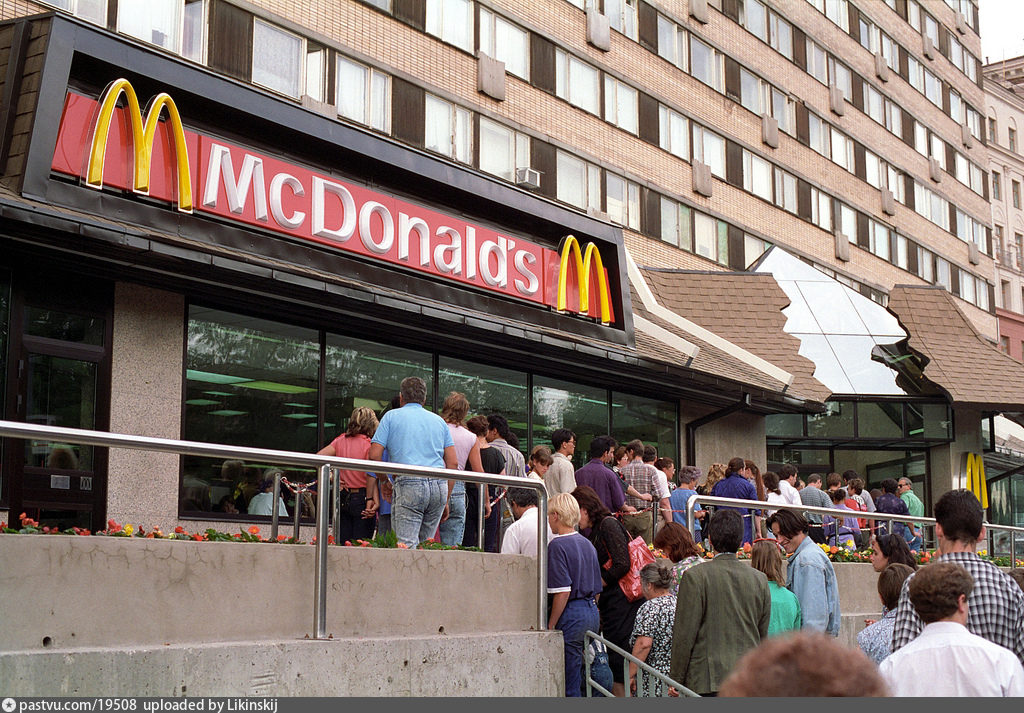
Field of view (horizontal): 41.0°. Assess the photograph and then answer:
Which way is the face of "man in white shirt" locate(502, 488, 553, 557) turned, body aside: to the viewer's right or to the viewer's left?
to the viewer's left

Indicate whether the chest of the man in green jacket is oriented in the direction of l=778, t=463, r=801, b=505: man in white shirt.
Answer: yes

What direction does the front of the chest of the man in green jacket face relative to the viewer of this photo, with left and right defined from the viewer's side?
facing away from the viewer

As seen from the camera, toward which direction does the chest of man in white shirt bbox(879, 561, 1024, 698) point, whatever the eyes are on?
away from the camera

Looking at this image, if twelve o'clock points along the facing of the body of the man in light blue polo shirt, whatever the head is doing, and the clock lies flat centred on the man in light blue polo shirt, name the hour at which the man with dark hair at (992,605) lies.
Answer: The man with dark hair is roughly at 5 o'clock from the man in light blue polo shirt.

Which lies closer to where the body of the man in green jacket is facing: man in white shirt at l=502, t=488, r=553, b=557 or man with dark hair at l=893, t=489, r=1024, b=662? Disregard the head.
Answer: the man in white shirt

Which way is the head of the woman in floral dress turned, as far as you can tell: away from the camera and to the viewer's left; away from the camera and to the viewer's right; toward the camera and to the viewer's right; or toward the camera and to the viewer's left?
away from the camera and to the viewer's left

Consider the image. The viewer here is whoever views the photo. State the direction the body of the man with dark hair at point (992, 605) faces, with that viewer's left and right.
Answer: facing away from the viewer

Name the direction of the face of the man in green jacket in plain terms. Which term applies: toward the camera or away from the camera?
away from the camera

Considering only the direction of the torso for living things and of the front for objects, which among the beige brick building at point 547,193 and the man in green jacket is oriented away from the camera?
the man in green jacket

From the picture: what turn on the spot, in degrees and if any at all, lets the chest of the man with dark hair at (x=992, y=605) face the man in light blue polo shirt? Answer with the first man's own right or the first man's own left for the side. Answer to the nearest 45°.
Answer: approximately 45° to the first man's own left

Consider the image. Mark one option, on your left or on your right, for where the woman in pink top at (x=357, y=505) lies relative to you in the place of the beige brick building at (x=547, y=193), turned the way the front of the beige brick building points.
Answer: on your right

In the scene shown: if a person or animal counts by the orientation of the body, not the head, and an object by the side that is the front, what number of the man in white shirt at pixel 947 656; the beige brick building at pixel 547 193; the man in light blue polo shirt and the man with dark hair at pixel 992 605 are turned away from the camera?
3

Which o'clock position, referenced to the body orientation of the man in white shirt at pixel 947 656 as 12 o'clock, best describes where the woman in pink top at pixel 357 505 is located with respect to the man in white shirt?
The woman in pink top is roughly at 10 o'clock from the man in white shirt.
